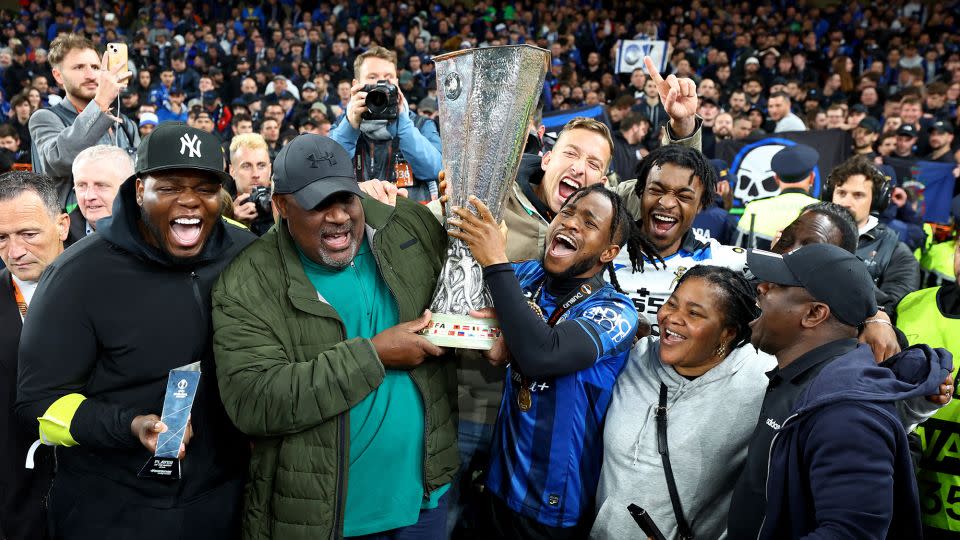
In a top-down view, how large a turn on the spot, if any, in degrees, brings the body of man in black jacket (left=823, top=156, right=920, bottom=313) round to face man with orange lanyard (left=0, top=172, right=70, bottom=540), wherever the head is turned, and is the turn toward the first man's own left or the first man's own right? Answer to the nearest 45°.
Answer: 0° — they already face them

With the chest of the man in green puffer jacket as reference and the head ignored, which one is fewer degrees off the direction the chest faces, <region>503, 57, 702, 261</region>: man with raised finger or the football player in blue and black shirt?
the football player in blue and black shirt

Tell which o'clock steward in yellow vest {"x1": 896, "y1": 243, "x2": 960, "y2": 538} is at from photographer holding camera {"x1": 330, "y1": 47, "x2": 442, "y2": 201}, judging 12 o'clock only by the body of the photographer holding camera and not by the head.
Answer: The steward in yellow vest is roughly at 10 o'clock from the photographer holding camera.

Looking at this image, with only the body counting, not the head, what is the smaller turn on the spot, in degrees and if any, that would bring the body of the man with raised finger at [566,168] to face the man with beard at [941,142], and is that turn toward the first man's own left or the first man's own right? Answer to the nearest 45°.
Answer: approximately 135° to the first man's own left

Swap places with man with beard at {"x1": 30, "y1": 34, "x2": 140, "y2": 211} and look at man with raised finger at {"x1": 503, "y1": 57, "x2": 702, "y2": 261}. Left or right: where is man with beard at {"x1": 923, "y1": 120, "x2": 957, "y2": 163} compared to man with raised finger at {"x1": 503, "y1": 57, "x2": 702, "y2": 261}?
left

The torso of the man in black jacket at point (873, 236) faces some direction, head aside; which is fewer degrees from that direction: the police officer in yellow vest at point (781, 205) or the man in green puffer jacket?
the man in green puffer jacket

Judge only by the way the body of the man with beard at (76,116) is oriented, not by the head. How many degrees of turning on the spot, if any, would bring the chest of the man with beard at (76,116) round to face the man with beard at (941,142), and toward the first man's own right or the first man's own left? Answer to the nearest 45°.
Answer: approximately 45° to the first man's own left

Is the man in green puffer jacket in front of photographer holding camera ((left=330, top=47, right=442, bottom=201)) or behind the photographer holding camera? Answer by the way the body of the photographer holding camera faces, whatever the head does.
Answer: in front

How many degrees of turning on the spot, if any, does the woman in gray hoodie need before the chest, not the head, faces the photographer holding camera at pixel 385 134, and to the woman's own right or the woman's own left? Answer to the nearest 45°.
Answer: approximately 90° to the woman's own right

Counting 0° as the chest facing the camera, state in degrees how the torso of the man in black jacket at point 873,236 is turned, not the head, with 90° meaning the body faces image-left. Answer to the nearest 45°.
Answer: approximately 45°

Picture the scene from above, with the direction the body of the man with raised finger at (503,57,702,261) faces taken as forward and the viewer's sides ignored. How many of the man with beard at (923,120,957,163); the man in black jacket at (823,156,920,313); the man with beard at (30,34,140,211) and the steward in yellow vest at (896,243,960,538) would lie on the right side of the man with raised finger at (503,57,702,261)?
1

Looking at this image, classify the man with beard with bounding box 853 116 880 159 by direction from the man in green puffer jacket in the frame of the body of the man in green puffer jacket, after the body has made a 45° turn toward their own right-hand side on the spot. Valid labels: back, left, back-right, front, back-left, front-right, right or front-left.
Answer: back-left

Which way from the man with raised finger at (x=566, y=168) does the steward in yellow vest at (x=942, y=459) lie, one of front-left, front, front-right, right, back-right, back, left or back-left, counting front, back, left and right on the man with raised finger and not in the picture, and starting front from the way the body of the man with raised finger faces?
left

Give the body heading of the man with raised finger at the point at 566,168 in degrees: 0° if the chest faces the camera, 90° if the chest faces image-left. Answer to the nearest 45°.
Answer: approximately 0°
